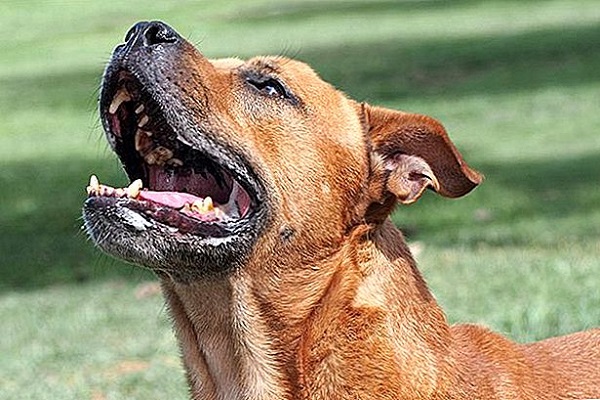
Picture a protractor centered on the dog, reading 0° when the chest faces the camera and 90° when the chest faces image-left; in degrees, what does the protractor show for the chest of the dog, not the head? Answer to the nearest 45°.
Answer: approximately 90°
